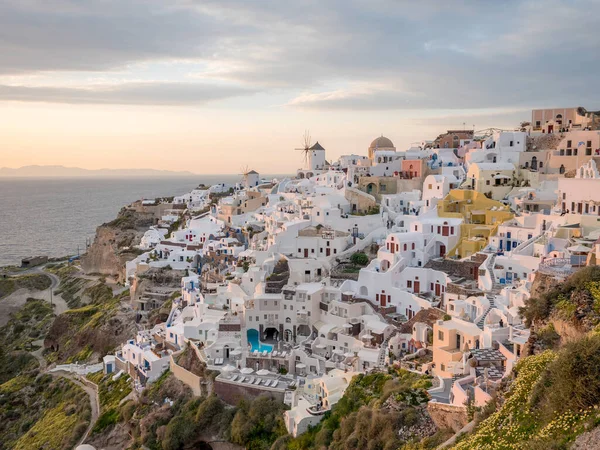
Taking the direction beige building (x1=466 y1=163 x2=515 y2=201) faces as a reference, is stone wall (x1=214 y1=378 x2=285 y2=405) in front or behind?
in front

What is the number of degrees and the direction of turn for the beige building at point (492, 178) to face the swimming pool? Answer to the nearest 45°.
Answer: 0° — it already faces it

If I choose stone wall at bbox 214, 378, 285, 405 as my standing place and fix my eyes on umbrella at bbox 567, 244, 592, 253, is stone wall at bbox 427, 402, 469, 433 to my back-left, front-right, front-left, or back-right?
front-right

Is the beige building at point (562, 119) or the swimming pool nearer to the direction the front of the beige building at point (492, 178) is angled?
the swimming pool

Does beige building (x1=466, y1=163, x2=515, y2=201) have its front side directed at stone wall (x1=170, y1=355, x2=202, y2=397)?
yes

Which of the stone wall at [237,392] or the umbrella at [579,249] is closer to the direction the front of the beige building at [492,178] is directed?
the stone wall

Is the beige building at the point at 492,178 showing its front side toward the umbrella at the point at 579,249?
no

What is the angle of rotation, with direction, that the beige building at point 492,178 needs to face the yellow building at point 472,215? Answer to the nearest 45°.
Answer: approximately 45° to its left

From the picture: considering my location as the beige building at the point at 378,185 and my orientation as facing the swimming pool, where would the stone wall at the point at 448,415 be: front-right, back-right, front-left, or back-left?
front-left

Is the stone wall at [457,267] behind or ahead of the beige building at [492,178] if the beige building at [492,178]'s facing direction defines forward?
ahead

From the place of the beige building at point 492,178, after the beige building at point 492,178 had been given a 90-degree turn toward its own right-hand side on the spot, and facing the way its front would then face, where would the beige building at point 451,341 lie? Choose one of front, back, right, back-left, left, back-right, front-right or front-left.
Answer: back-left

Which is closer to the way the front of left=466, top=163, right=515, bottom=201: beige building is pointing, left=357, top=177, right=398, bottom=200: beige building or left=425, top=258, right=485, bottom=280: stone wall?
the stone wall

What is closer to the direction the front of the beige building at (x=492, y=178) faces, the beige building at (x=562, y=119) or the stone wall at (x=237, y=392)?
the stone wall

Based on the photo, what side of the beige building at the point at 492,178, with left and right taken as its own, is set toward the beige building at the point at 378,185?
right

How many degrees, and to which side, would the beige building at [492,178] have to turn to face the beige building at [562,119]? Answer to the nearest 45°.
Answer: approximately 180°

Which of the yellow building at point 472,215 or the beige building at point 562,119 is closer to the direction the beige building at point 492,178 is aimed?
the yellow building

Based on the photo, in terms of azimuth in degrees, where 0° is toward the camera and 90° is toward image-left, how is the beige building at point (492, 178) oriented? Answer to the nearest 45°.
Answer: approximately 45°
